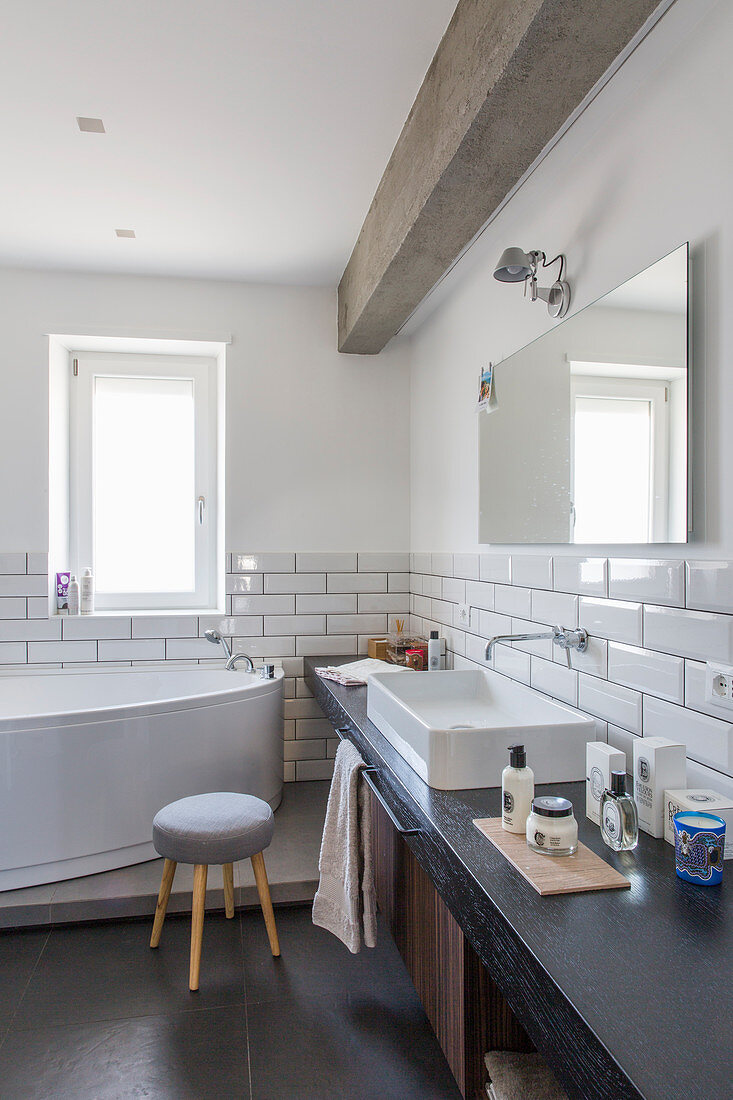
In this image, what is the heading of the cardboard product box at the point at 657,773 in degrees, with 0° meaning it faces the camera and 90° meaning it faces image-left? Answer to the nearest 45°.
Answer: approximately 45°

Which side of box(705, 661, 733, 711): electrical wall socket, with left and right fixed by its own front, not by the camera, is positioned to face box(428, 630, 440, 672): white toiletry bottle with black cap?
right

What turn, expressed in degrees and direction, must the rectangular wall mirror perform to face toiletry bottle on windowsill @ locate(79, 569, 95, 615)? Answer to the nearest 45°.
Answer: approximately 90° to its right

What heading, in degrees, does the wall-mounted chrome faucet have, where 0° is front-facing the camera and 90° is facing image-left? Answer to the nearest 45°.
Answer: approximately 90°

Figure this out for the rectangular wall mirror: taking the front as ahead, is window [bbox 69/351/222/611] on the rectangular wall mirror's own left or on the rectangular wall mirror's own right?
on the rectangular wall mirror's own right

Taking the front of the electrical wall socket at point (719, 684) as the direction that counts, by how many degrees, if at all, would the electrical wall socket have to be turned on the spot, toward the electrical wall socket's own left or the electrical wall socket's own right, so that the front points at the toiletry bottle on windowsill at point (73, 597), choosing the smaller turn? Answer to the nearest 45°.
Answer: approximately 45° to the electrical wall socket's own right

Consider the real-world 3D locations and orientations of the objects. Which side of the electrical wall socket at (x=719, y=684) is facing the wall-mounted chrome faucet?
right

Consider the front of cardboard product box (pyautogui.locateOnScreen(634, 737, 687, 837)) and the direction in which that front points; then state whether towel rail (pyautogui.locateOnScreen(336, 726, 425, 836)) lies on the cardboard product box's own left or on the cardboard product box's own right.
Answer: on the cardboard product box's own right
